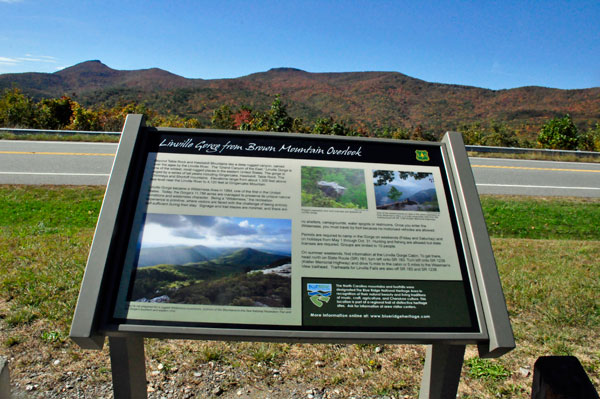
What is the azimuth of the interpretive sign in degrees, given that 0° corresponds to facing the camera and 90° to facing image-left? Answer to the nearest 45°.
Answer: approximately 0°

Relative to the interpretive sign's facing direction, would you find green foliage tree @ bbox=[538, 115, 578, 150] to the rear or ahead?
to the rear

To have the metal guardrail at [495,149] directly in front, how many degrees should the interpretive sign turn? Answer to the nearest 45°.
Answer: approximately 135° to its left
